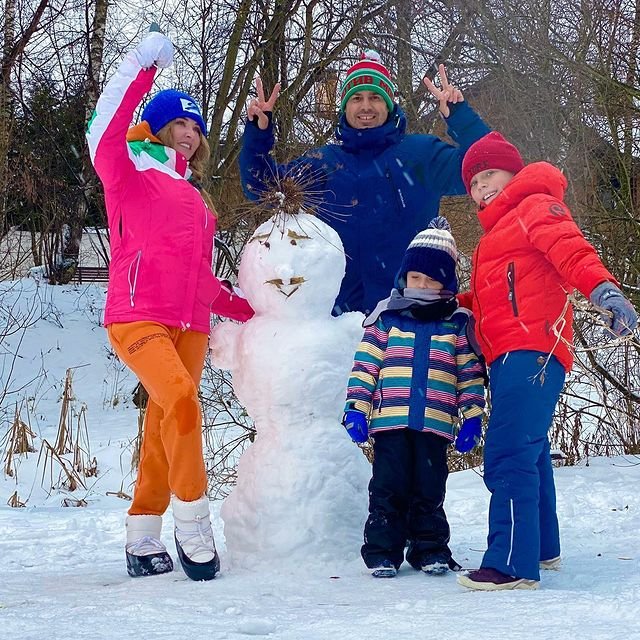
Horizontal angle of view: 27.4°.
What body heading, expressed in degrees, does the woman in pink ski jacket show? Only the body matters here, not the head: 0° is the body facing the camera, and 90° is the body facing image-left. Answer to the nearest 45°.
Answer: approximately 315°

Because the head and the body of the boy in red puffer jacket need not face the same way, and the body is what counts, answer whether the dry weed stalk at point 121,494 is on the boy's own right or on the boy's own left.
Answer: on the boy's own right

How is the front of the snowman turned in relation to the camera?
facing the viewer

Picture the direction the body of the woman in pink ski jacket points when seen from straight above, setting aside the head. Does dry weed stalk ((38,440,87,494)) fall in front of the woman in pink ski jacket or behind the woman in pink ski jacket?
behind

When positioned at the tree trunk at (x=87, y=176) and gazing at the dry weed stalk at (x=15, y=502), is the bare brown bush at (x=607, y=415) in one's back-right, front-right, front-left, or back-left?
front-left

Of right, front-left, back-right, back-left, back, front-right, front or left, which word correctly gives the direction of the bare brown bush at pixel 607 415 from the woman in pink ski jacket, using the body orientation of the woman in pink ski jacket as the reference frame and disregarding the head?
left

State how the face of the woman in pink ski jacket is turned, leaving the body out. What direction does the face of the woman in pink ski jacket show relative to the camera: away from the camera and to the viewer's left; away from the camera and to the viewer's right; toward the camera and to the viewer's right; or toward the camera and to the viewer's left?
toward the camera and to the viewer's right

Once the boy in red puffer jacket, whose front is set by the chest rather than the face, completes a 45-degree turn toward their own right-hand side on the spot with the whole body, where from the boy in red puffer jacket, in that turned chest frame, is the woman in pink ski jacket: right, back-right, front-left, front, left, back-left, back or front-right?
front

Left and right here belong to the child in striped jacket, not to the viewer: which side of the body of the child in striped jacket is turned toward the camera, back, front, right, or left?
front
